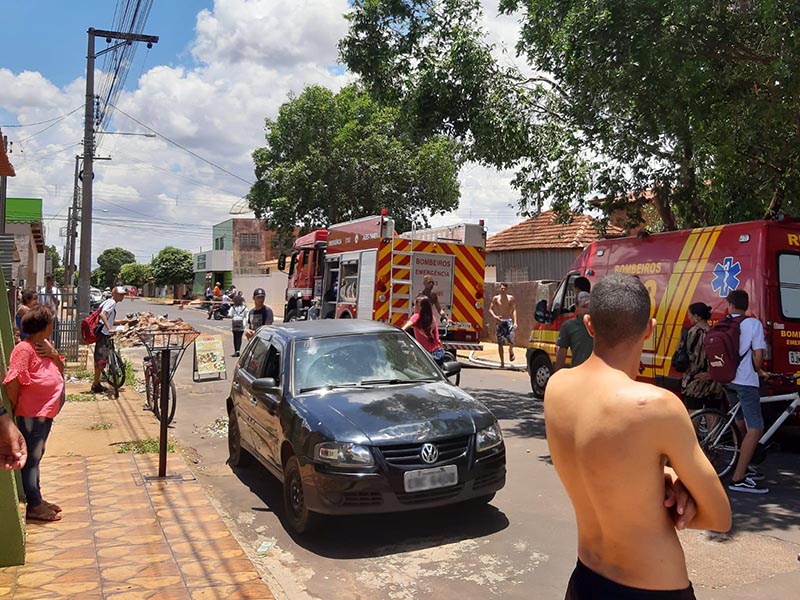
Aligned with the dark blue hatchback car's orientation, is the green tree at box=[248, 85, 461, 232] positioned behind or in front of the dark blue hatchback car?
behind

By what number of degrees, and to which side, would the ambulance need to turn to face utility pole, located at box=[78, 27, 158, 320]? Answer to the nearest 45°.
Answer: approximately 45° to its left

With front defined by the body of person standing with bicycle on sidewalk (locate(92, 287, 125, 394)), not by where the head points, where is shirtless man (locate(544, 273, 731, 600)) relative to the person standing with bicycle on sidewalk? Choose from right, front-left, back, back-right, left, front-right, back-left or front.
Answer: right

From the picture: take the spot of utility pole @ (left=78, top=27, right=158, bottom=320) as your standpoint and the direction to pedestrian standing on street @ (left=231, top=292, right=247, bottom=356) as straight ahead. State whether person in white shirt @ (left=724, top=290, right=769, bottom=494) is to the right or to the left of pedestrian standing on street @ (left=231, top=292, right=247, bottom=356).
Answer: right

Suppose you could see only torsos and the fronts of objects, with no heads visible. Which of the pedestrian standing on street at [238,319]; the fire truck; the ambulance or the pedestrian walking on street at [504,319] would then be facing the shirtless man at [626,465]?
the pedestrian walking on street at [504,319]

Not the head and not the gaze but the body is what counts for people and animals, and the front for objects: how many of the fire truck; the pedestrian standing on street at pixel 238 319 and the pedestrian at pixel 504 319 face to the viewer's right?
0

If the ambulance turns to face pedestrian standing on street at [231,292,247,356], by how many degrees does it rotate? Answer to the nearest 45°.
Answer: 0° — it already faces them

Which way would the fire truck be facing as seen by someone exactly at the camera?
facing away from the viewer and to the left of the viewer

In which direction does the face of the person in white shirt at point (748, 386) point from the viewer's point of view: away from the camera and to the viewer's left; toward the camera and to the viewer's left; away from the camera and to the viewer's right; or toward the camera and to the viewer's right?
away from the camera and to the viewer's left

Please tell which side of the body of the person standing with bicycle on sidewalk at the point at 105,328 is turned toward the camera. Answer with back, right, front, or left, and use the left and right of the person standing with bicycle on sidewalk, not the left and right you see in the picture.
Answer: right
